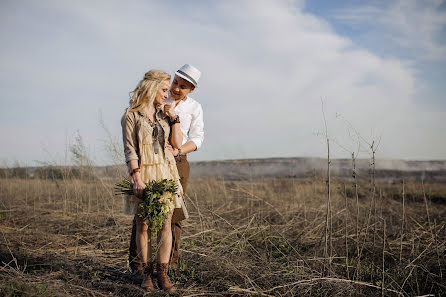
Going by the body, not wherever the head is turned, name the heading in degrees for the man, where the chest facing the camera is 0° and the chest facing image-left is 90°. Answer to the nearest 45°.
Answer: approximately 45°

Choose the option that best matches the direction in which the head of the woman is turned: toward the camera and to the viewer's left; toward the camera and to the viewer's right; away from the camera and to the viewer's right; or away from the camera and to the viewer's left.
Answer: toward the camera and to the viewer's right
